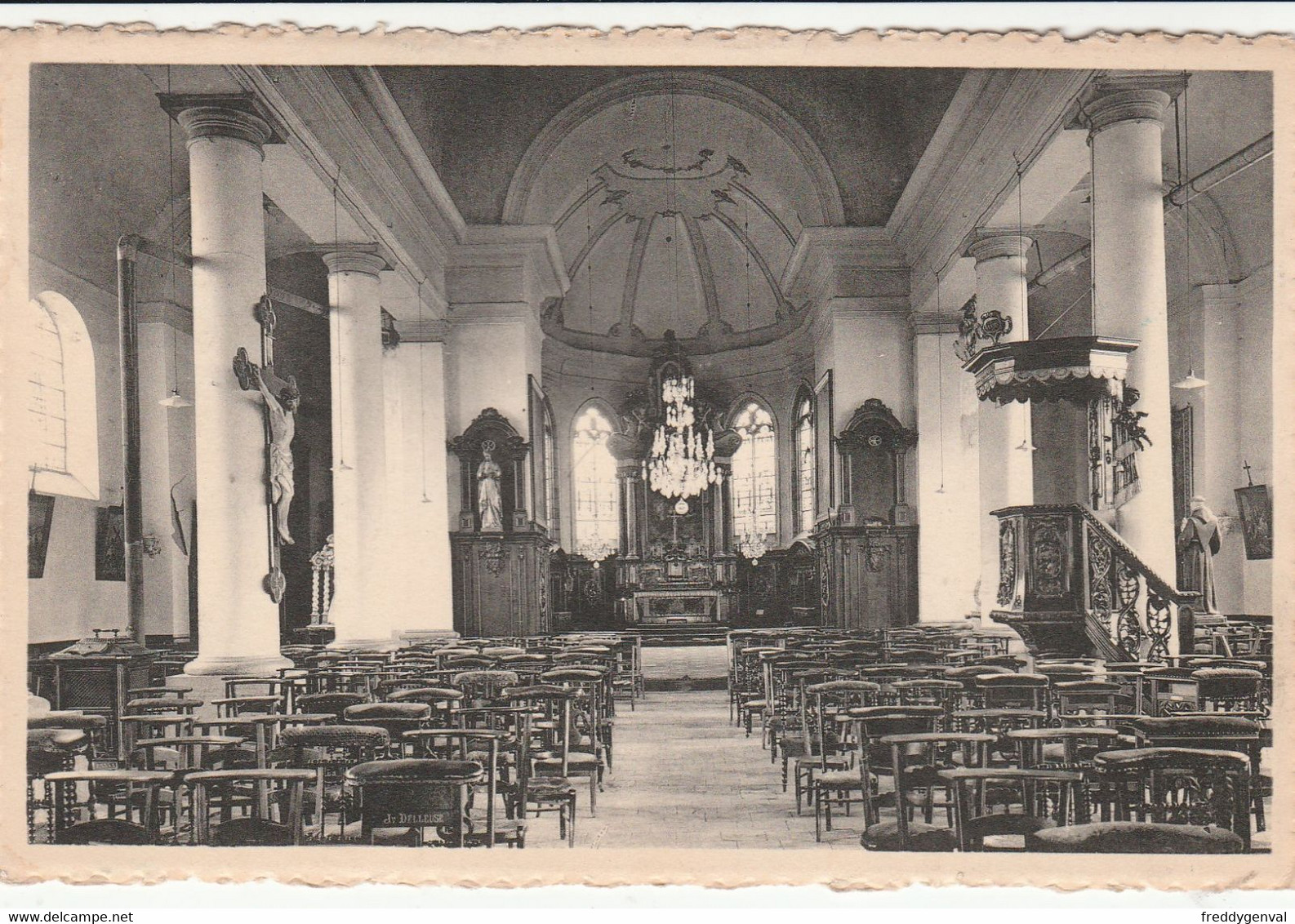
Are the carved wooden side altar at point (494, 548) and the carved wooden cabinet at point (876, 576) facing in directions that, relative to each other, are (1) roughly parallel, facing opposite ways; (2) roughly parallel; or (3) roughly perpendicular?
roughly parallel

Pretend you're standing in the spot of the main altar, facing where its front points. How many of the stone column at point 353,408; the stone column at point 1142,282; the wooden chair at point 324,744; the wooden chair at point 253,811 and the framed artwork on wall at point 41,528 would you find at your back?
0

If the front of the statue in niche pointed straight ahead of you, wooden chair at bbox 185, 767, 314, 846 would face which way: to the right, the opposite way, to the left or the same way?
the opposite way

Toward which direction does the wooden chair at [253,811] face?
away from the camera

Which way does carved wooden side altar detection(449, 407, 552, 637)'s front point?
toward the camera

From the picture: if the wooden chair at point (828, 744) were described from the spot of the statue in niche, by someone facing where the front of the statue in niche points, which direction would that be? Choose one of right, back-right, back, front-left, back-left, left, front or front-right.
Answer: front

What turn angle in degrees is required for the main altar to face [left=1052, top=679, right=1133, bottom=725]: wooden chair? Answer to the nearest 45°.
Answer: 0° — it already faces it

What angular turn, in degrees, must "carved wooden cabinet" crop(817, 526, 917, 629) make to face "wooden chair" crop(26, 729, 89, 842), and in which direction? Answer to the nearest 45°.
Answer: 0° — it already faces it

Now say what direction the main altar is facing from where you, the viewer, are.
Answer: facing the viewer

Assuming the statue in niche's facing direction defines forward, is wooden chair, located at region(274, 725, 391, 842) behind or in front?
in front

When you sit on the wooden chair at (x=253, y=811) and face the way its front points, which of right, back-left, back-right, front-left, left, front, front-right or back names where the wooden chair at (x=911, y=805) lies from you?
right

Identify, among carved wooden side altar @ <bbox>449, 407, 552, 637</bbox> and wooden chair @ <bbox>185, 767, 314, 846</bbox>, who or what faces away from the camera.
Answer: the wooden chair

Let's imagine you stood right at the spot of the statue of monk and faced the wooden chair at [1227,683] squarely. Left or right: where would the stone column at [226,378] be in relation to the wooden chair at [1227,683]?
right

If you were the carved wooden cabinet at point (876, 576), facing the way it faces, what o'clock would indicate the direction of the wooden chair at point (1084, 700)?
The wooden chair is roughly at 12 o'clock from the carved wooden cabinet.

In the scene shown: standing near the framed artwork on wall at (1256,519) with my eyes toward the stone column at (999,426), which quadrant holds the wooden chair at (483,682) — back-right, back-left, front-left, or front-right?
front-left

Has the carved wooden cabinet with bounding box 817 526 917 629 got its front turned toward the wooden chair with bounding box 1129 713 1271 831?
yes

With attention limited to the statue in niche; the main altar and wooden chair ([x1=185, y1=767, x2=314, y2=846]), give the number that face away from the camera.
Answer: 1
